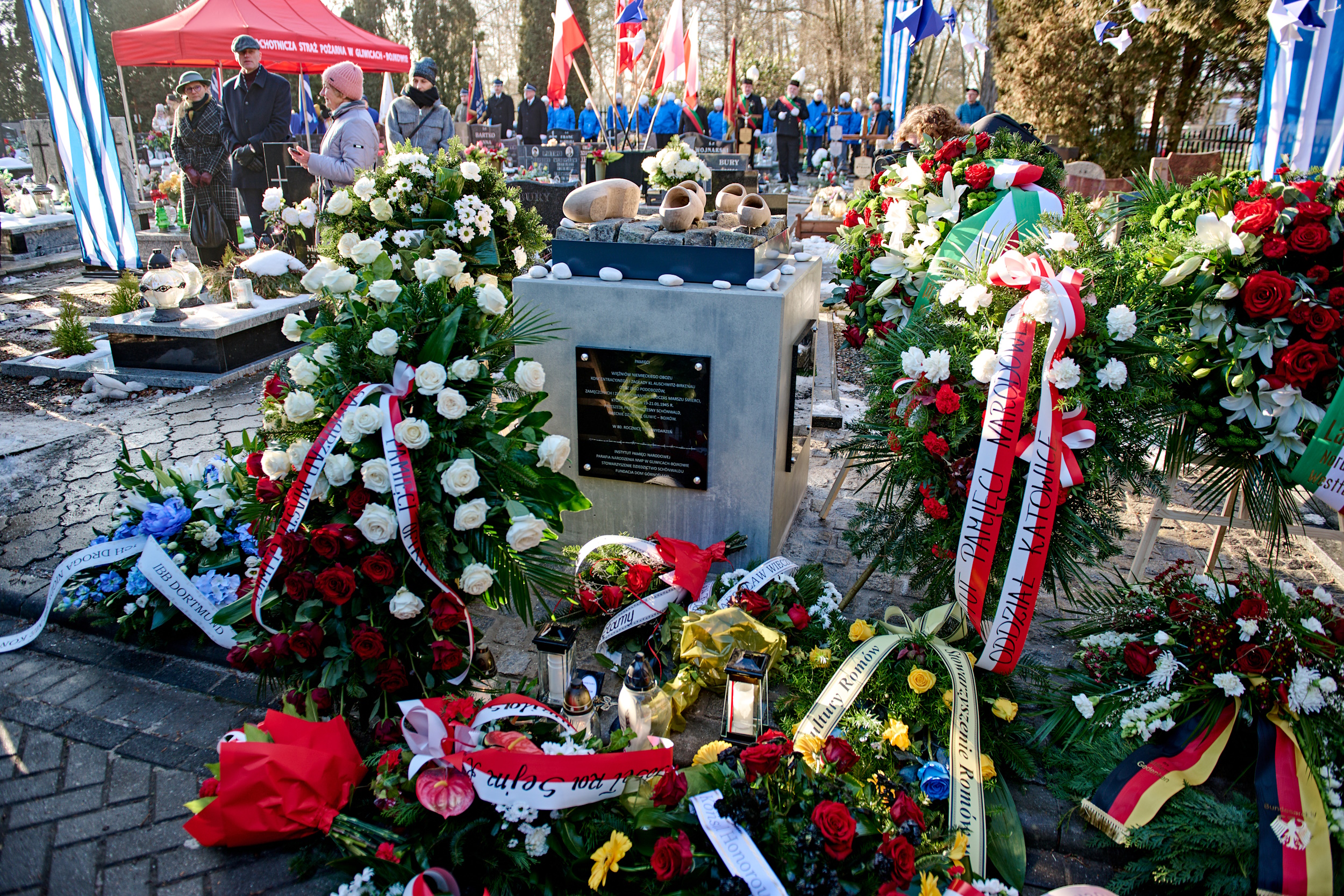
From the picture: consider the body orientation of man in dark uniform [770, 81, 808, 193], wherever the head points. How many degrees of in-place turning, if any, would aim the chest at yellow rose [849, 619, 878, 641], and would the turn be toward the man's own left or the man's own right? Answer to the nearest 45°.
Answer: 0° — they already face it

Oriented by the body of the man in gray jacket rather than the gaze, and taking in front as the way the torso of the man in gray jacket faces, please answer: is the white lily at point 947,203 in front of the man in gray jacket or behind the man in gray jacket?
in front

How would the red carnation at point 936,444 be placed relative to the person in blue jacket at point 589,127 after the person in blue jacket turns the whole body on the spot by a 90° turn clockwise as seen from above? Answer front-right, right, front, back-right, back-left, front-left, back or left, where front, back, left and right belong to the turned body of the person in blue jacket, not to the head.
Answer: left

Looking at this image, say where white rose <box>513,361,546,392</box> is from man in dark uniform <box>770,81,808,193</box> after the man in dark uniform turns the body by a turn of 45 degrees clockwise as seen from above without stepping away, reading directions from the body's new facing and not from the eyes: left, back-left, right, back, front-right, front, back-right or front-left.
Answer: front-left

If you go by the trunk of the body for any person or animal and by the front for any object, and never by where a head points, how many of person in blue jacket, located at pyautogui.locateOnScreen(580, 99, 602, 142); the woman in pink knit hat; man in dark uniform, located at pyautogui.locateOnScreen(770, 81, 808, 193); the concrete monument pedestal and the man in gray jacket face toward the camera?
4

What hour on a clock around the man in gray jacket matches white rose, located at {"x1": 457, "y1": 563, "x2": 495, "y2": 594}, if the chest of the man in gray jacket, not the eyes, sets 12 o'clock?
The white rose is roughly at 12 o'clock from the man in gray jacket.

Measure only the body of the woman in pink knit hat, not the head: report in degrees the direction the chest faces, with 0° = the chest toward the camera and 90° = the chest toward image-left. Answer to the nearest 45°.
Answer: approximately 90°

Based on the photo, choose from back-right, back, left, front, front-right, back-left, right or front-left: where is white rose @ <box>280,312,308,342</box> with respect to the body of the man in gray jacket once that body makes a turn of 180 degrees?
back

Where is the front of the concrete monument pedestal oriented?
toward the camera

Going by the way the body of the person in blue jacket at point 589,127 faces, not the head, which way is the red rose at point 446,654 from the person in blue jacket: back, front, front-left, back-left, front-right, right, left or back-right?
front

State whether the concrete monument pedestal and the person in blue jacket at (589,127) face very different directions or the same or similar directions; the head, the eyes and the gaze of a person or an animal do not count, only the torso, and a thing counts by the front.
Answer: same or similar directions

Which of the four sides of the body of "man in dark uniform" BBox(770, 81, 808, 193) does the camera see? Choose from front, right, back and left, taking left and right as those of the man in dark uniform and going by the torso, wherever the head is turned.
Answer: front

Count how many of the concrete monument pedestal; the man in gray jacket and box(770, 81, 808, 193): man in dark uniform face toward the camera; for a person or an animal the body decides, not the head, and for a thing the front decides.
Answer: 3

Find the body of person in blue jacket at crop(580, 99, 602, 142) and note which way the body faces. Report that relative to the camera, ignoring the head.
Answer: toward the camera

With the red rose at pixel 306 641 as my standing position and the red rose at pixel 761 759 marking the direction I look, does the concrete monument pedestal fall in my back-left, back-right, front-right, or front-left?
front-left

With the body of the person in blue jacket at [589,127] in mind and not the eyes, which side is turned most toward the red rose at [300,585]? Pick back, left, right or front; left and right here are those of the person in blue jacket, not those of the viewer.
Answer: front

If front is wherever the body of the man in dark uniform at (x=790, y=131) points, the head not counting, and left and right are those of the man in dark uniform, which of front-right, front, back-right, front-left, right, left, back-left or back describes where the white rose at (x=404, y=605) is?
front

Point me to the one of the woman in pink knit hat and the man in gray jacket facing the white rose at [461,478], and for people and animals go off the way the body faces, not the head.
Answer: the man in gray jacket

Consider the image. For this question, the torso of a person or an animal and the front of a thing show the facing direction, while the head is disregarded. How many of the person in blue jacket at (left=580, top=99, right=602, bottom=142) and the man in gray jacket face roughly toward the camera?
2
